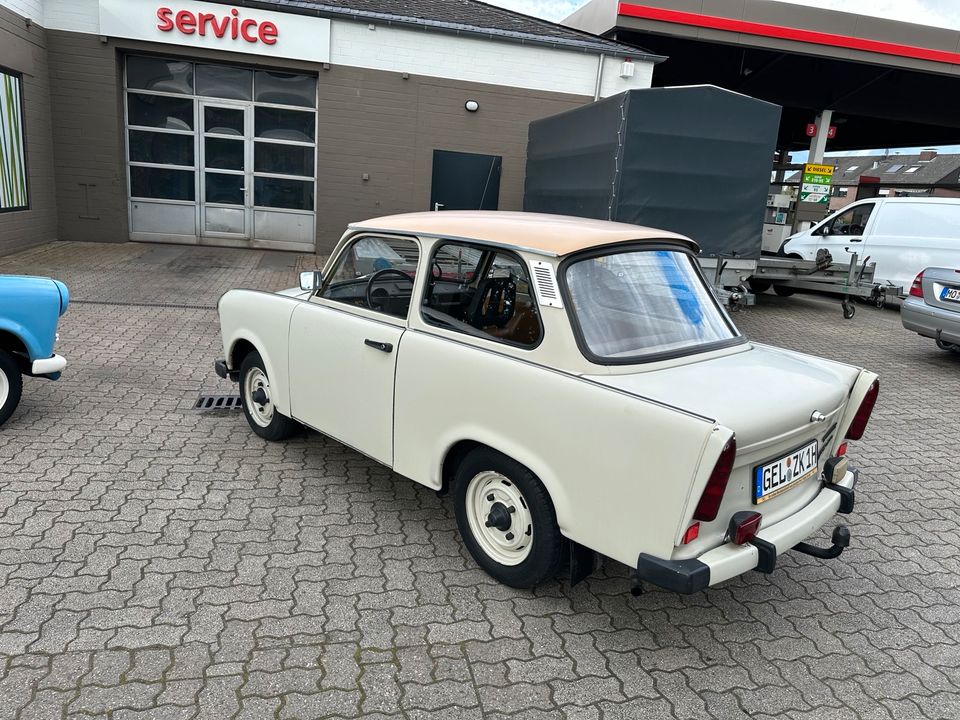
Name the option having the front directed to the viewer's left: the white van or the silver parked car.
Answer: the white van

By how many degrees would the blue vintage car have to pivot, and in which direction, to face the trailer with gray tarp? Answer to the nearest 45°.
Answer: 0° — it already faces it

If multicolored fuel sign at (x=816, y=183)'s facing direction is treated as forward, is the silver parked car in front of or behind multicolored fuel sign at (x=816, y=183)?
in front

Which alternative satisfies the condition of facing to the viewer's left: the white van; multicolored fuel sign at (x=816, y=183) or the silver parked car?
the white van

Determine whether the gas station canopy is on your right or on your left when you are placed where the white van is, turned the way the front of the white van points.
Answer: on your right

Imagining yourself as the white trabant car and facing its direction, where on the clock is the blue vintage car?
The blue vintage car is roughly at 11 o'clock from the white trabant car.

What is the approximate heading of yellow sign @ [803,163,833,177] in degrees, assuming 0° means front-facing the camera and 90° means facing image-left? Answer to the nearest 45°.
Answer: approximately 0°

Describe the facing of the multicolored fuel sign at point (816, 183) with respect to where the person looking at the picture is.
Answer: facing the viewer

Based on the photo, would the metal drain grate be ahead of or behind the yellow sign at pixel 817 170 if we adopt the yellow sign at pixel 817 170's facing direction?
ahead

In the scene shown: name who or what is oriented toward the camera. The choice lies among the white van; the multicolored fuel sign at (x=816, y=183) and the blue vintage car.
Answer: the multicolored fuel sign

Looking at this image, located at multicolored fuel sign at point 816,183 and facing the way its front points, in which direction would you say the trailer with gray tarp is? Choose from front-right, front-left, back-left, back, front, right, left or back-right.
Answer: front

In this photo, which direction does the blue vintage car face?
to the viewer's right

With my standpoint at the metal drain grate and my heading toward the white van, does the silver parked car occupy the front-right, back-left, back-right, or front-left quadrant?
front-right

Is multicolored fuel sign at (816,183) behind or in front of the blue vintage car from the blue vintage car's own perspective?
in front

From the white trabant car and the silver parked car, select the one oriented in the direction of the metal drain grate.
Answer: the white trabant car

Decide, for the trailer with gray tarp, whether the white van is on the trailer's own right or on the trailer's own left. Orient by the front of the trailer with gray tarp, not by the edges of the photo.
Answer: on the trailer's own left

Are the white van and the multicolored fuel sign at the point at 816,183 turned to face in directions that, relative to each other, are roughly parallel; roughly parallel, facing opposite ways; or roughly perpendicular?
roughly perpendicular

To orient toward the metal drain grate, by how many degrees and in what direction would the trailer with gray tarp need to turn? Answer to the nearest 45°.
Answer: approximately 90° to its right

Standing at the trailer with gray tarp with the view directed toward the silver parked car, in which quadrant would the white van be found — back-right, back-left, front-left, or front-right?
front-left

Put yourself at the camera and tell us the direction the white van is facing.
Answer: facing to the left of the viewer
